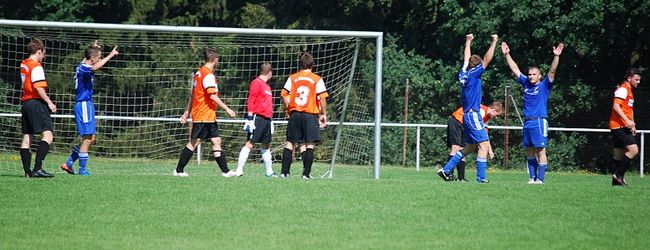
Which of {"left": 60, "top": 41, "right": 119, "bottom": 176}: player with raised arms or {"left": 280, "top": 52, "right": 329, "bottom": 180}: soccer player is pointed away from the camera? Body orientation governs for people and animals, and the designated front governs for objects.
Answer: the soccer player

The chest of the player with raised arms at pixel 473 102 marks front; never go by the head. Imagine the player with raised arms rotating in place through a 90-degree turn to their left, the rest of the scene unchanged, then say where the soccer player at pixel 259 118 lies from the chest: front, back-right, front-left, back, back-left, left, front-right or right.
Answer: front-left

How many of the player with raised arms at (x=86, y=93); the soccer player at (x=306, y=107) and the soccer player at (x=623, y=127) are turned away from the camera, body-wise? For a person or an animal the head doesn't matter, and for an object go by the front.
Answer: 1

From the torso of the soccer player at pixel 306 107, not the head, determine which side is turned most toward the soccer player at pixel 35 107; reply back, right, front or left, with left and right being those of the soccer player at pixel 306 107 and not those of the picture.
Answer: left

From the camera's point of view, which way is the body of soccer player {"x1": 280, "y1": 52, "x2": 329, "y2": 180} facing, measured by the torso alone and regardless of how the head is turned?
away from the camera

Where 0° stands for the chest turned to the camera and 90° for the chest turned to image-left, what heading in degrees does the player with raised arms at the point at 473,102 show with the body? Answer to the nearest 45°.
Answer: approximately 225°

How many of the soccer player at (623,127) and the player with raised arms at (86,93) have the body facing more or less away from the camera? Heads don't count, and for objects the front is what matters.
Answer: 0

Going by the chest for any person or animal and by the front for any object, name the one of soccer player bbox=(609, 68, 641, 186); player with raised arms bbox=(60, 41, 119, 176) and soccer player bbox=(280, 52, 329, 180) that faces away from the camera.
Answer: soccer player bbox=(280, 52, 329, 180)

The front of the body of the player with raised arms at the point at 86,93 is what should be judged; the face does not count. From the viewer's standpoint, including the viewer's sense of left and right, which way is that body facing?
facing to the right of the viewer

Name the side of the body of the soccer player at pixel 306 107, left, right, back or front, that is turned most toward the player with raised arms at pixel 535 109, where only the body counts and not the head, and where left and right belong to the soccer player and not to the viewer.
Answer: right
